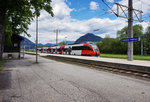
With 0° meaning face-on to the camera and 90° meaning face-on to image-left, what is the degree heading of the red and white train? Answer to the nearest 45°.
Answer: approximately 315°

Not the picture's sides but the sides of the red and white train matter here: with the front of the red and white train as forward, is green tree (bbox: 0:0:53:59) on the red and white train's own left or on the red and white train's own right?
on the red and white train's own right
